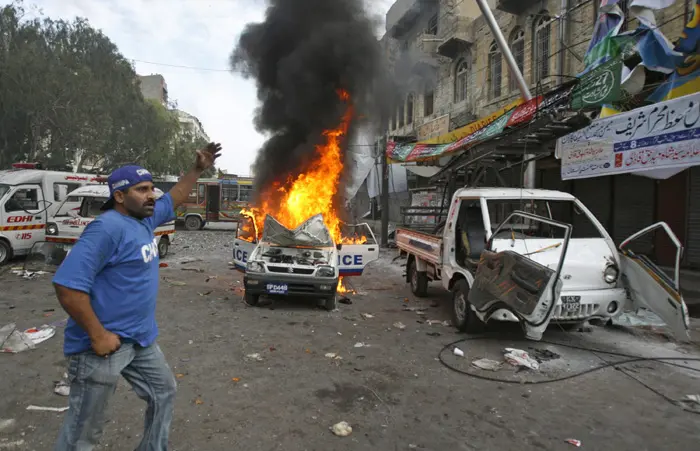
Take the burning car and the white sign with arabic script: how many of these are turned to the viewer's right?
0

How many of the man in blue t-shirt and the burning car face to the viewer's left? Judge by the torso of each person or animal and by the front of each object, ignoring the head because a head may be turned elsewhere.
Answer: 0

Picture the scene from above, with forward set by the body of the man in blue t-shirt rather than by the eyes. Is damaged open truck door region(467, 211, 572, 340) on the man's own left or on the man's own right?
on the man's own left

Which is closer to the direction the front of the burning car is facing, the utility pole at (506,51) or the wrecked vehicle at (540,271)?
the wrecked vehicle

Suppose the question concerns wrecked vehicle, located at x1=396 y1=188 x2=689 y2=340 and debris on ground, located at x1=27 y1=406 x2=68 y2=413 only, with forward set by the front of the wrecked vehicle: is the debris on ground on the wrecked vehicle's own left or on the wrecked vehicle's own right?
on the wrecked vehicle's own right

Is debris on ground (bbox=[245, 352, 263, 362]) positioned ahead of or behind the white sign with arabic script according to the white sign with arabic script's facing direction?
ahead

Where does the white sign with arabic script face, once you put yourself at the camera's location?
facing the viewer and to the left of the viewer

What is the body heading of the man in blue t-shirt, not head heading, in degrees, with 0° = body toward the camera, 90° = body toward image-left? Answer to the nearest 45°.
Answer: approximately 315°

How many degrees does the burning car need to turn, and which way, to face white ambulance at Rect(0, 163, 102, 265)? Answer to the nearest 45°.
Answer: approximately 135° to its right

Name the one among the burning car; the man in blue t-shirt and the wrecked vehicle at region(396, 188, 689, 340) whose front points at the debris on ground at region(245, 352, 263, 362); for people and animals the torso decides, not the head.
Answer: the burning car

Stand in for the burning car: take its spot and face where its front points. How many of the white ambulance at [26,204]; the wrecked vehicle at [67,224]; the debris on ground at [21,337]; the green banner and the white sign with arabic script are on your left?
2

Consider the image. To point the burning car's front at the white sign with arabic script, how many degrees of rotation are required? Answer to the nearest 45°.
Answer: approximately 90° to its left

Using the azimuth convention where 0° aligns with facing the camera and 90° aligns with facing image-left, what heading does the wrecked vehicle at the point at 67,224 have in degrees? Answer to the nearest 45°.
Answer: approximately 45°

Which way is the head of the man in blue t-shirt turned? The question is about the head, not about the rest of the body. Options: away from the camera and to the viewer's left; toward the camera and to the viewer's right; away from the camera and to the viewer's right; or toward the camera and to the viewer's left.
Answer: toward the camera and to the viewer's right

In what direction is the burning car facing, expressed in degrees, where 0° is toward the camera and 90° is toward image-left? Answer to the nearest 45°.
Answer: approximately 0°

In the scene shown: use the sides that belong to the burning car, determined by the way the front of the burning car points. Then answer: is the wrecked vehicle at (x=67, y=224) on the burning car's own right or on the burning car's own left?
on the burning car's own right

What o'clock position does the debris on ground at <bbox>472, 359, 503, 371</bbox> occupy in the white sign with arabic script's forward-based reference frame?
The debris on ground is roughly at 11 o'clock from the white sign with arabic script.

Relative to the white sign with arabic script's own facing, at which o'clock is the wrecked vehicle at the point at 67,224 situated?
The wrecked vehicle is roughly at 1 o'clock from the white sign with arabic script.
